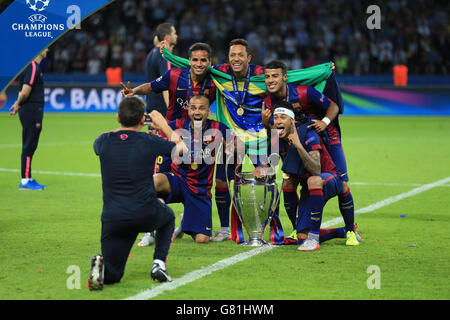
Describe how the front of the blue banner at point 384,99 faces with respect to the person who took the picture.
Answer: facing the viewer

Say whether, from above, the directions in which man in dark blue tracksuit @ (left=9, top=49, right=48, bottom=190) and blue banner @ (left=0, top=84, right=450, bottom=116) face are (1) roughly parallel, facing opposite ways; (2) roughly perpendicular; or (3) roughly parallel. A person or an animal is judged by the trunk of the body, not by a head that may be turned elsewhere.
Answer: roughly perpendicular

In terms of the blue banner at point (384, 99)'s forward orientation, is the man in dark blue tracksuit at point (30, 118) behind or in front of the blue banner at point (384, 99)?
in front

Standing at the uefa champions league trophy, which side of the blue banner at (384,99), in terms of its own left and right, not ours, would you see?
front

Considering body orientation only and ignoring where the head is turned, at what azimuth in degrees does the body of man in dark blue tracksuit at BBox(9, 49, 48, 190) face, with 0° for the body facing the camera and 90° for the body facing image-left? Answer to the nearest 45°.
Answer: approximately 270°

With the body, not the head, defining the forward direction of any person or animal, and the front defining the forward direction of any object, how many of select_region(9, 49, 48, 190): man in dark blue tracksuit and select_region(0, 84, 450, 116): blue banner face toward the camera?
1

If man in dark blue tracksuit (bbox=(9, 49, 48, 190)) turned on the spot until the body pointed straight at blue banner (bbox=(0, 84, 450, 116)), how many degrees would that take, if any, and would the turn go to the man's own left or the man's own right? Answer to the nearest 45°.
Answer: approximately 45° to the man's own left

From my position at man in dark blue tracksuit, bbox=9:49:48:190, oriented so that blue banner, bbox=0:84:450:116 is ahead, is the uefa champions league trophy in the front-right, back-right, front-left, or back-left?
back-right
